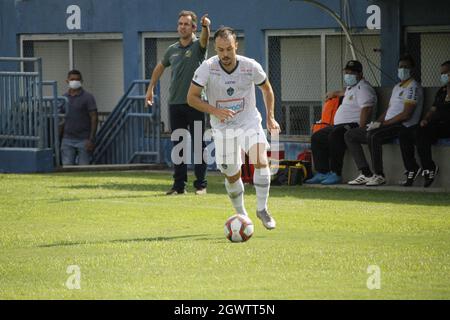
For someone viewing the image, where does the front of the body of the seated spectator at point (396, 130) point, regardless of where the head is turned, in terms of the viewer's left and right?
facing the viewer and to the left of the viewer

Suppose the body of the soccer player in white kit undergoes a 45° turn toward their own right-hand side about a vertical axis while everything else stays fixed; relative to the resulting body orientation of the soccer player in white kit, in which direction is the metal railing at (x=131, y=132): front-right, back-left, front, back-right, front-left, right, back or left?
back-right

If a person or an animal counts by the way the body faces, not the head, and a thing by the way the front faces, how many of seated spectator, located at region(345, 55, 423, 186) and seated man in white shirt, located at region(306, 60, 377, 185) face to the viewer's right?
0

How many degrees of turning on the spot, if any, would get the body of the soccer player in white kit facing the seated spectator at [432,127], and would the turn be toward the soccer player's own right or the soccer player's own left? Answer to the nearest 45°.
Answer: approximately 135° to the soccer player's own left

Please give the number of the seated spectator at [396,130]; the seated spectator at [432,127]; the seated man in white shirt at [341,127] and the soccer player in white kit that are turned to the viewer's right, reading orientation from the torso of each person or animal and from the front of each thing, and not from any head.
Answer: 0

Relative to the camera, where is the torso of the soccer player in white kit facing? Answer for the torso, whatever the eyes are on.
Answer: toward the camera

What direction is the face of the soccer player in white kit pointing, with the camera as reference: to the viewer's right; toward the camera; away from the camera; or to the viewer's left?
toward the camera

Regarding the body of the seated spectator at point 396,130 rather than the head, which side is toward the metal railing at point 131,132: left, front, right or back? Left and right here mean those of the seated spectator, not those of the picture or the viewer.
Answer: right

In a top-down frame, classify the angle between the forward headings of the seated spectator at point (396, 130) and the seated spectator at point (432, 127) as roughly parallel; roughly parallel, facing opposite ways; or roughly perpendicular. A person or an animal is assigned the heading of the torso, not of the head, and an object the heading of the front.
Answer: roughly parallel

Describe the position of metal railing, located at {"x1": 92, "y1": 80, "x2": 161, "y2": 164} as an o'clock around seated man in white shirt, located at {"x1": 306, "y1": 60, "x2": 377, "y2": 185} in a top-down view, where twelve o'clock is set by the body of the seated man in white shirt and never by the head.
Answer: The metal railing is roughly at 3 o'clock from the seated man in white shirt.

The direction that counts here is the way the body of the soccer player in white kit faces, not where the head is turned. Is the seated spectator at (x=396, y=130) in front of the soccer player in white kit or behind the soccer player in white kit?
behind

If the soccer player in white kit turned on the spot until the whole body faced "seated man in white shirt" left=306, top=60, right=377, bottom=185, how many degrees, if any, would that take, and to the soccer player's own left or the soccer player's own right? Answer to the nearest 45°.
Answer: approximately 180°

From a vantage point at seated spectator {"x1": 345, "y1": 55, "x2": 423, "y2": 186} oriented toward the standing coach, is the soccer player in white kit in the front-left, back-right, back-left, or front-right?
front-left

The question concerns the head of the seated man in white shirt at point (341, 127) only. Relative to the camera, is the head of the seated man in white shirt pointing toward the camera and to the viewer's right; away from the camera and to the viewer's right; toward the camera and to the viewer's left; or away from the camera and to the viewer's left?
toward the camera and to the viewer's left
